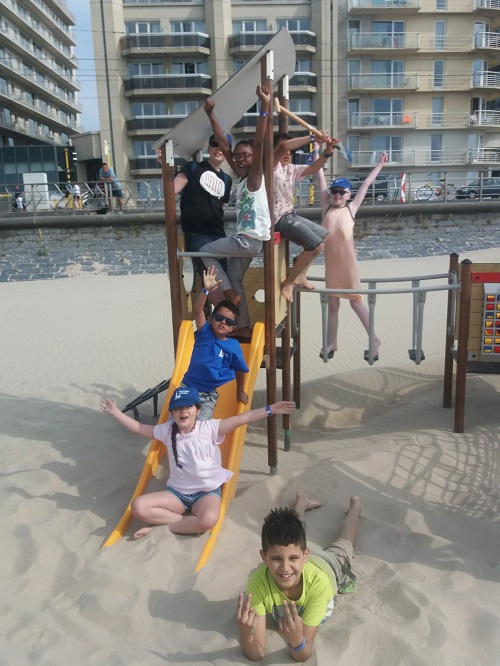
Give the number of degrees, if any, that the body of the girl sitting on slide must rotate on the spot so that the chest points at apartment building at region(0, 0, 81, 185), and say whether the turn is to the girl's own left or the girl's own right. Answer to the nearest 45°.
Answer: approximately 180°

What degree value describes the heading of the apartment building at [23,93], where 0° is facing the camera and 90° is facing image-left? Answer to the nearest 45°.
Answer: approximately 315°

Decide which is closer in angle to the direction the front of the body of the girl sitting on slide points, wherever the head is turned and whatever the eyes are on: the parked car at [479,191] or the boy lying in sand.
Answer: the boy lying in sand

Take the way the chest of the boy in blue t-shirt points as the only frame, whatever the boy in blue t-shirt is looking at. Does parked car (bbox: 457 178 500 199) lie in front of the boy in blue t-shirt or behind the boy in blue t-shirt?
behind

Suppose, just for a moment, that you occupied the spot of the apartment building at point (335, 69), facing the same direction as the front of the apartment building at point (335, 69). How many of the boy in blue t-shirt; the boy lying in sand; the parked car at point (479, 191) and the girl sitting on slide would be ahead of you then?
4

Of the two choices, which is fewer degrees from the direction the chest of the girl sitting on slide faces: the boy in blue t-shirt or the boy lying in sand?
the boy lying in sand

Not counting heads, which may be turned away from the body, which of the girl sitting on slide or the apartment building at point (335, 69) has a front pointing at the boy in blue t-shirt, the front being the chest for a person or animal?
the apartment building
